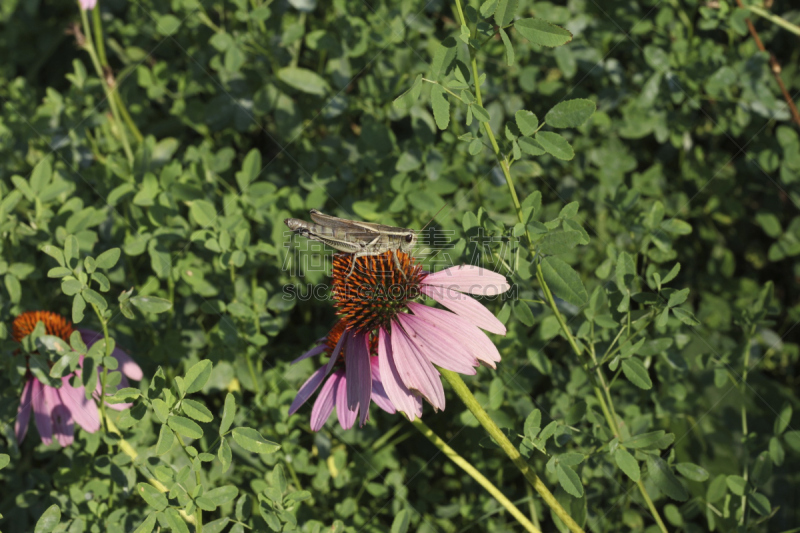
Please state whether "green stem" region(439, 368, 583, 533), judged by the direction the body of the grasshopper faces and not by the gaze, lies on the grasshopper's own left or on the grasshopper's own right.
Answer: on the grasshopper's own right

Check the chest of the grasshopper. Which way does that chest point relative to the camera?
to the viewer's right
